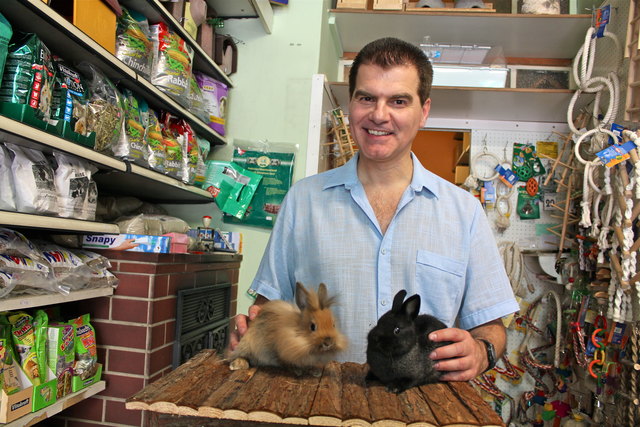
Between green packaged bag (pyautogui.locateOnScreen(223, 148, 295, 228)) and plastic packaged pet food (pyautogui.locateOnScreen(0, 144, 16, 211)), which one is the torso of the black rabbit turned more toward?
the plastic packaged pet food

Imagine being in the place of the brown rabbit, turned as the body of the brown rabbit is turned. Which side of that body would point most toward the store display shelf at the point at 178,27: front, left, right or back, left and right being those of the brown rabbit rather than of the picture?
back

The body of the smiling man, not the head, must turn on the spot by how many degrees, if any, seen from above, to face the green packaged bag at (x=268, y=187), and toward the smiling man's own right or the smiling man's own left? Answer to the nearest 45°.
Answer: approximately 135° to the smiling man's own right

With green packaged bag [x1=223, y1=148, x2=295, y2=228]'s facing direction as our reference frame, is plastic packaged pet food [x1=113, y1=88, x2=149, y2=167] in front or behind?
in front

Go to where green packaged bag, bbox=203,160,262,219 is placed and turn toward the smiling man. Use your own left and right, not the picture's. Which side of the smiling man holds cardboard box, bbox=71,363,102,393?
right

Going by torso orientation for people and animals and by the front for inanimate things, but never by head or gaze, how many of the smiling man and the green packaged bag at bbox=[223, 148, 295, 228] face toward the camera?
2

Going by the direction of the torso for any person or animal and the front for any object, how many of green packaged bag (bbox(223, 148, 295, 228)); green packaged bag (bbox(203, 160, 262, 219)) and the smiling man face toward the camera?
3

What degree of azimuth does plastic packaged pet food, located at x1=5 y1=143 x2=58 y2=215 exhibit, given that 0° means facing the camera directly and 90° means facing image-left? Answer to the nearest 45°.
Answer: approximately 315°

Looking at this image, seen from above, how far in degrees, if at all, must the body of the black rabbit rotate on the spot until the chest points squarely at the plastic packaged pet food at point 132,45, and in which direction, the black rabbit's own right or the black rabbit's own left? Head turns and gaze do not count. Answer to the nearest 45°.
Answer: approximately 90° to the black rabbit's own right
